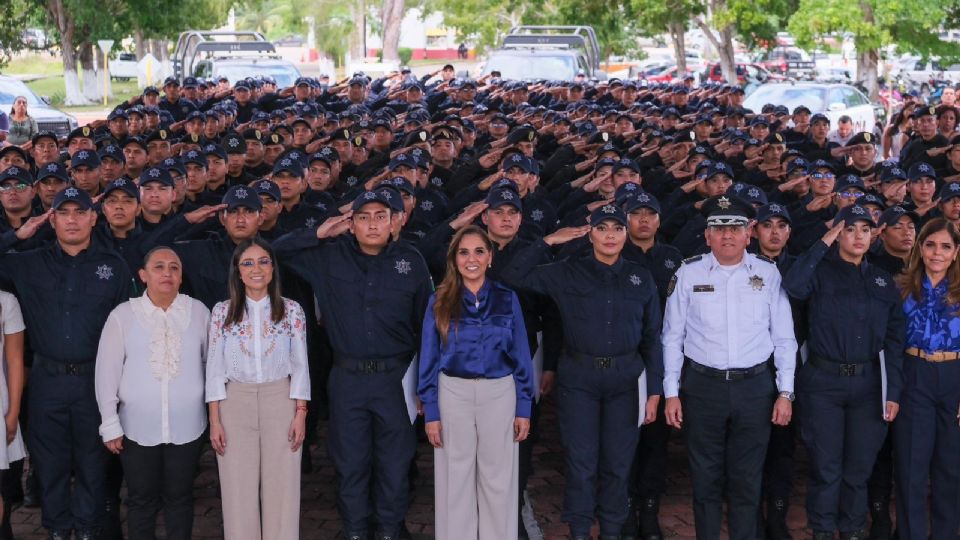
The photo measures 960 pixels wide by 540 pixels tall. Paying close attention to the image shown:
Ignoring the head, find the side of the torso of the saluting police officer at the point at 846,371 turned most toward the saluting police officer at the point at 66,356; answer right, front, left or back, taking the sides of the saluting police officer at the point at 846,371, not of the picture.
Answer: right

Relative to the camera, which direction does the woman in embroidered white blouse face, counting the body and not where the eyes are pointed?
toward the camera

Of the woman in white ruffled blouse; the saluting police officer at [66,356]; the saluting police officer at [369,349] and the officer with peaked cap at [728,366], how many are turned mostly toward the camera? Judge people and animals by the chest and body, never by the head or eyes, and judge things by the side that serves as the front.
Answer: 4

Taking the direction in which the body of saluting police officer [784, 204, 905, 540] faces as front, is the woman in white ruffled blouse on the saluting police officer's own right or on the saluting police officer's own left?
on the saluting police officer's own right

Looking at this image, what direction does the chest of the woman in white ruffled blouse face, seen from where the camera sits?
toward the camera

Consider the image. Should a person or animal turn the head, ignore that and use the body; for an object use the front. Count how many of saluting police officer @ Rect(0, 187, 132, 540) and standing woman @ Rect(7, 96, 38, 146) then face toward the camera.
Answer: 2

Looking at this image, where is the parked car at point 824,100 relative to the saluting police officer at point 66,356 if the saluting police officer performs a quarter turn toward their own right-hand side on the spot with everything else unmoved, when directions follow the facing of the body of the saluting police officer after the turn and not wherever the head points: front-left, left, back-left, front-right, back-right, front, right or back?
back-right

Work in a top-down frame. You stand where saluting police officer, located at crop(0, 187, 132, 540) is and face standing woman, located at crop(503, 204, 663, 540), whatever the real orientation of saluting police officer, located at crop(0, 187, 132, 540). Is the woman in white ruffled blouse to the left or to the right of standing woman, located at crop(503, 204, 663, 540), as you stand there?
right

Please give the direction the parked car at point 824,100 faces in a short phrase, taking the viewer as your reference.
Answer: facing the viewer and to the left of the viewer

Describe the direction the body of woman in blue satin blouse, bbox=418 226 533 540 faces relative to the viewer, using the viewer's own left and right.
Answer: facing the viewer

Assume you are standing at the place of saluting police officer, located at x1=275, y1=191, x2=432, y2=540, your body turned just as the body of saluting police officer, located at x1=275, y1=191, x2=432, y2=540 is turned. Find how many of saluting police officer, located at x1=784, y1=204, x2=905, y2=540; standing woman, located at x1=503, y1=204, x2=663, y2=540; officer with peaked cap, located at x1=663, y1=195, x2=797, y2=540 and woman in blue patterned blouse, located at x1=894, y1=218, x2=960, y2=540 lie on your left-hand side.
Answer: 4

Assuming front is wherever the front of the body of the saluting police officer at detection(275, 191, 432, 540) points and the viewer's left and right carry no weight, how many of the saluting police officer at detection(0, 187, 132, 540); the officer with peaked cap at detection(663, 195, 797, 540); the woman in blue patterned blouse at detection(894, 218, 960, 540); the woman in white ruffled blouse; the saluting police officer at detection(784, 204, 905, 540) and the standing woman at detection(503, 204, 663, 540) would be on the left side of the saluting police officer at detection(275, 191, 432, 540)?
4

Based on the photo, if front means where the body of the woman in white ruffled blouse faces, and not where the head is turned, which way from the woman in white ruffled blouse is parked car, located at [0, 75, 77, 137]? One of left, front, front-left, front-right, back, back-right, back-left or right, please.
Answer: back

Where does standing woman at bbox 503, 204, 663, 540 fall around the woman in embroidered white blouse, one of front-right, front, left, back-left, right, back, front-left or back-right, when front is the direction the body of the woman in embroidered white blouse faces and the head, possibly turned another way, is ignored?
left

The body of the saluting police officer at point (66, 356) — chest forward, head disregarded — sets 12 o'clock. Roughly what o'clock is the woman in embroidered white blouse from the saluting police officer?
The woman in embroidered white blouse is roughly at 10 o'clock from the saluting police officer.

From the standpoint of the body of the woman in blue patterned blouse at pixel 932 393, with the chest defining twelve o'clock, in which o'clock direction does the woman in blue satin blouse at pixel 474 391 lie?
the woman in blue satin blouse at pixel 474 391 is roughly at 2 o'clock from the woman in blue patterned blouse at pixel 932 393.
